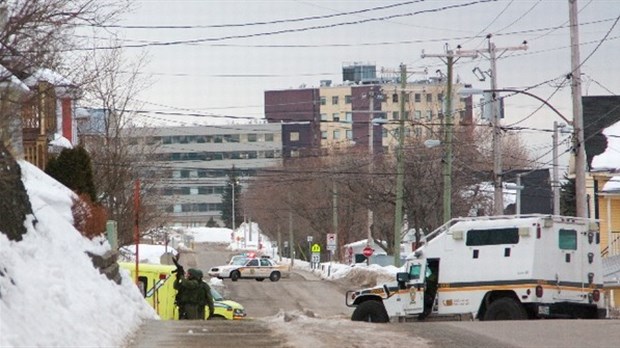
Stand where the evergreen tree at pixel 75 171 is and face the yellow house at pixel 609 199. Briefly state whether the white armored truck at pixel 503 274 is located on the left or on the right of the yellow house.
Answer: right

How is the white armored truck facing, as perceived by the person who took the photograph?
facing away from the viewer and to the left of the viewer

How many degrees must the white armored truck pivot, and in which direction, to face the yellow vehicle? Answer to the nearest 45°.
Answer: approximately 45° to its left

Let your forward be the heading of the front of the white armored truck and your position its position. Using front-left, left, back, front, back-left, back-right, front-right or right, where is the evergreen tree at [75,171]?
front-left

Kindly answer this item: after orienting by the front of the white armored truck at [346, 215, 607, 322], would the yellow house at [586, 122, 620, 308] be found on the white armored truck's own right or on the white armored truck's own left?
on the white armored truck's own right
